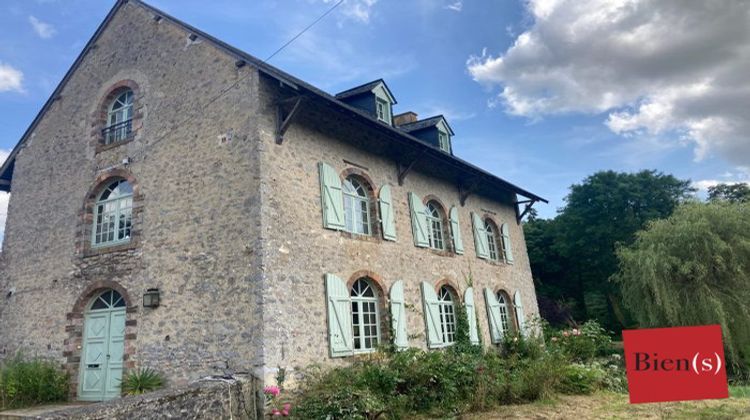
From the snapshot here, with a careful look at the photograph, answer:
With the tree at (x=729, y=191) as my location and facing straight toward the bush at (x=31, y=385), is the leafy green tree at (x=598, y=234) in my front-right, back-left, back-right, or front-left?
front-right

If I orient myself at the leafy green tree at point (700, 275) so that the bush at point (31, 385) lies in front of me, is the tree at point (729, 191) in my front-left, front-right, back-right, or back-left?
back-right

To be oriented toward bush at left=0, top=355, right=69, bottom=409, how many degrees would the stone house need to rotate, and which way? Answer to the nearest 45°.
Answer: approximately 45° to its right
